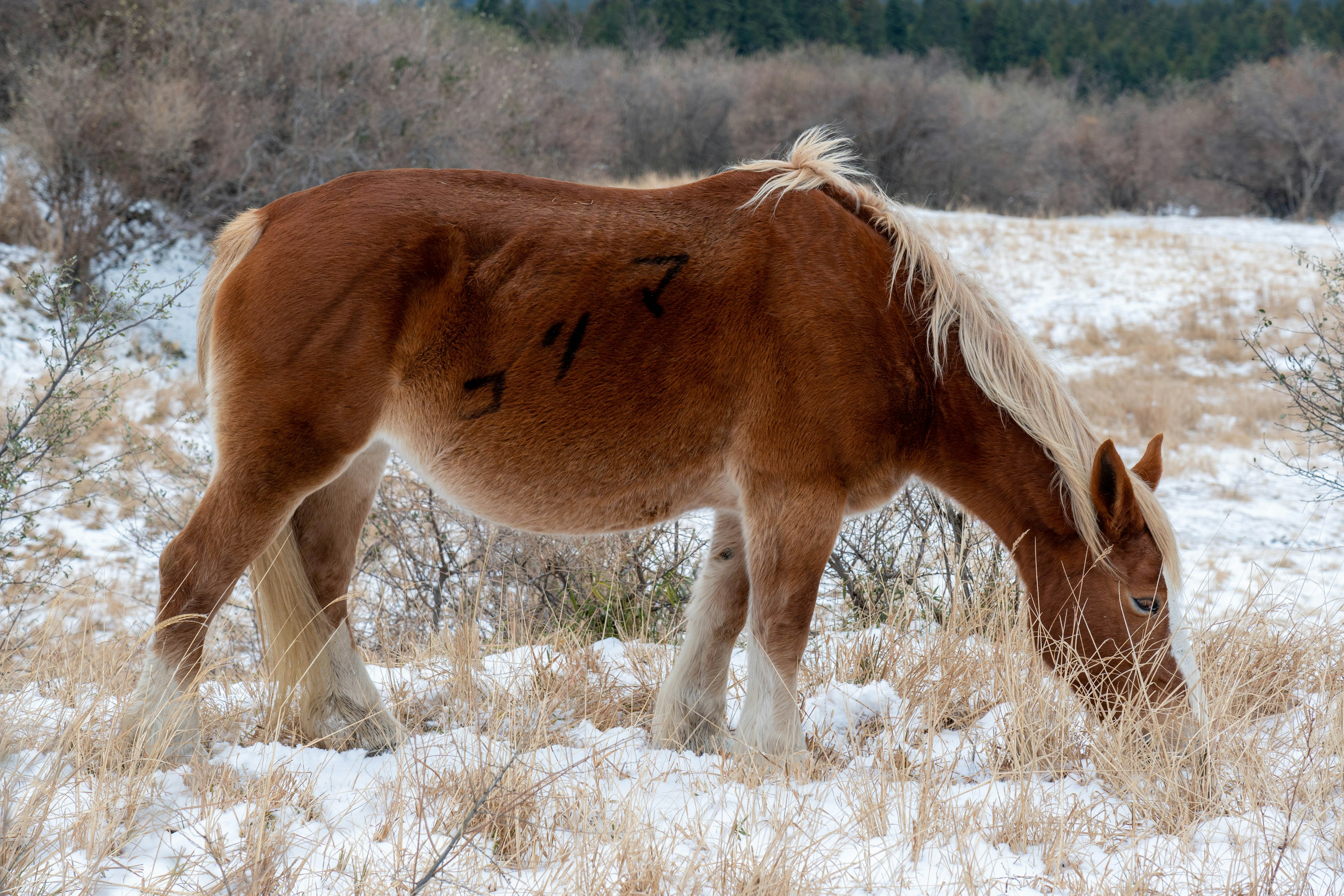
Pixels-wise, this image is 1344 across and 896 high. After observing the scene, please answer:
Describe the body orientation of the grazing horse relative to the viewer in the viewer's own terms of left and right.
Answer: facing to the right of the viewer

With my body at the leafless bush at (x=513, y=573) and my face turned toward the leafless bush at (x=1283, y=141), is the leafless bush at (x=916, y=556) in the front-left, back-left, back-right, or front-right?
front-right

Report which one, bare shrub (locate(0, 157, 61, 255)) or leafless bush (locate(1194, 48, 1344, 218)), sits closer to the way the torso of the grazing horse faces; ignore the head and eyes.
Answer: the leafless bush

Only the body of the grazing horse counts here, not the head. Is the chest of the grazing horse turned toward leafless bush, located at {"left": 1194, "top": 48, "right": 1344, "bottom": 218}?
no

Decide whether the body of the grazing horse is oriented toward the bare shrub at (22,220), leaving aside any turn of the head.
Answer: no
